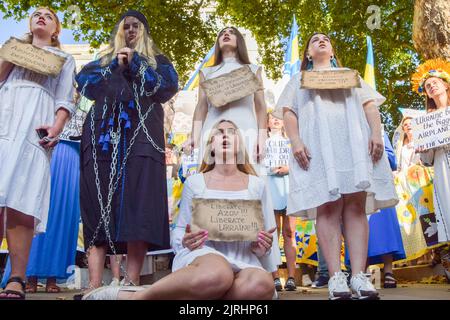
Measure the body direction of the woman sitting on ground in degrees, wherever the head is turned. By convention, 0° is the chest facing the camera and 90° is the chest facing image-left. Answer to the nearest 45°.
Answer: approximately 0°

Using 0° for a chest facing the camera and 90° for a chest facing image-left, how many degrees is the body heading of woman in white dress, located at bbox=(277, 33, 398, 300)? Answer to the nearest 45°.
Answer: approximately 0°

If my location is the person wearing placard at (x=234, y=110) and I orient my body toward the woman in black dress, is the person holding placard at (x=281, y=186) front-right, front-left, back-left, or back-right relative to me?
back-right

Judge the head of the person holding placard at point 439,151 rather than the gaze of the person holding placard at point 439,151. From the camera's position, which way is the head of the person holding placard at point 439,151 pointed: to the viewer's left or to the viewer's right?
to the viewer's left
